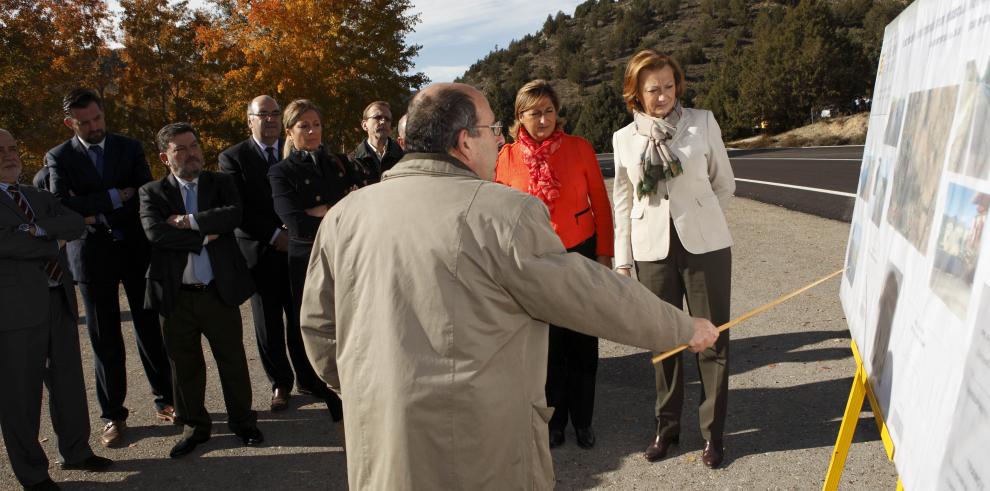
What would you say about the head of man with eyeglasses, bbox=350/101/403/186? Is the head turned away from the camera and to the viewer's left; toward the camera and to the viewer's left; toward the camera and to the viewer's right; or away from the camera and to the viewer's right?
toward the camera and to the viewer's right

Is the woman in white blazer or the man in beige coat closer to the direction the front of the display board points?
the man in beige coat

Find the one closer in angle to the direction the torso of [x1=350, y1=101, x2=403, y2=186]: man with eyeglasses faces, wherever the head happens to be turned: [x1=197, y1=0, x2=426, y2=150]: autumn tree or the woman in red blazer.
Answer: the woman in red blazer

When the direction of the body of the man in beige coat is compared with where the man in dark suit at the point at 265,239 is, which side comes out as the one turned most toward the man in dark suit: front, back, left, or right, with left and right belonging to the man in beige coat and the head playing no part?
left

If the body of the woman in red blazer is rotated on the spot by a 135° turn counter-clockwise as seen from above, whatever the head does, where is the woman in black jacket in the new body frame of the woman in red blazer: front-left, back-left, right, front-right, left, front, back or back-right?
back-left

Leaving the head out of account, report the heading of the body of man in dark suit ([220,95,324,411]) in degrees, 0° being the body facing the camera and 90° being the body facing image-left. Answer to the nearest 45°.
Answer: approximately 315°

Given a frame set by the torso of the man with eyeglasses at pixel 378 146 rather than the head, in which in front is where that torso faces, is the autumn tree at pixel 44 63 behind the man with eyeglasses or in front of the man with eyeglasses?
behind

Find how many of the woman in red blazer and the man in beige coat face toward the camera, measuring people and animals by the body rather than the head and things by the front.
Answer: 1

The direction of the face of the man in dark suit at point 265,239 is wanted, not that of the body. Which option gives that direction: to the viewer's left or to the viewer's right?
to the viewer's right

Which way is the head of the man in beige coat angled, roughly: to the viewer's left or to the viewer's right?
to the viewer's right

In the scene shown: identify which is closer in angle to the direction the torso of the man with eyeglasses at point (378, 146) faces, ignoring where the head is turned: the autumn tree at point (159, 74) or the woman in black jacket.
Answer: the woman in black jacket
